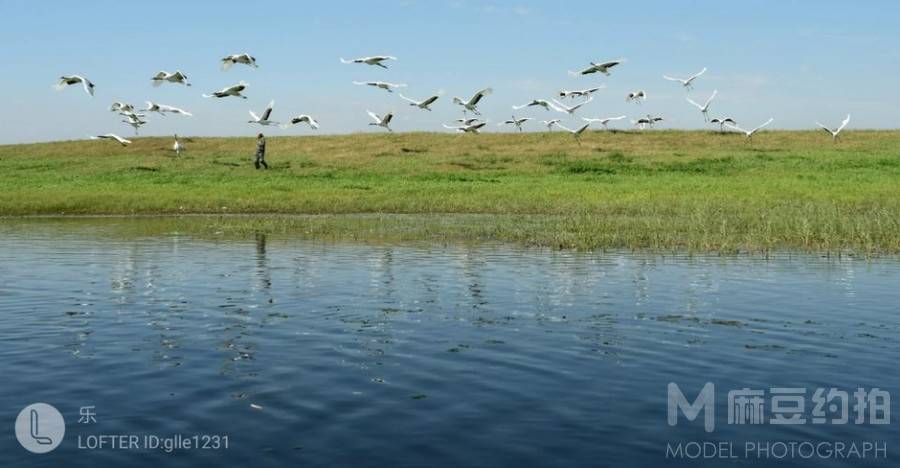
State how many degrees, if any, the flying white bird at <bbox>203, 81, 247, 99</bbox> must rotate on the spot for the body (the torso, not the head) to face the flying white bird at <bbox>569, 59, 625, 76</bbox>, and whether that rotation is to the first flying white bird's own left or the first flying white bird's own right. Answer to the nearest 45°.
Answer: approximately 180°

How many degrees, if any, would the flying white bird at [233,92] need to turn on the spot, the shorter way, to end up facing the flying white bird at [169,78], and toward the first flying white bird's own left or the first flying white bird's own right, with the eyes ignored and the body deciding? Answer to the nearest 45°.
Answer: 0° — it already faces it

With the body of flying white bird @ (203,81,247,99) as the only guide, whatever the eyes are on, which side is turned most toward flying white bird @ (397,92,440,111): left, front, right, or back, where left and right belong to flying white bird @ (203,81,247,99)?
back

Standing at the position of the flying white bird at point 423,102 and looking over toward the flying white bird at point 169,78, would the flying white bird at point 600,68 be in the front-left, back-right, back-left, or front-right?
back-left

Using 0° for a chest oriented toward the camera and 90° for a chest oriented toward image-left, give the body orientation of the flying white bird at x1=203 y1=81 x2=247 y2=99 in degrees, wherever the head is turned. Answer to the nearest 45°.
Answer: approximately 90°

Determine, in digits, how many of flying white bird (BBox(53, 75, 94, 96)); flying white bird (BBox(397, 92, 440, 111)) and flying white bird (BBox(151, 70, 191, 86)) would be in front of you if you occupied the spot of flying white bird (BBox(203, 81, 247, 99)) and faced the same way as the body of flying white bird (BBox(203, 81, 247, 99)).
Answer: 2

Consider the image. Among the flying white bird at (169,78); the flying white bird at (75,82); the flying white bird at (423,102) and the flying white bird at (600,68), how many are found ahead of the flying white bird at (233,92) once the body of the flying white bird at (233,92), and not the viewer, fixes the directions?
2
